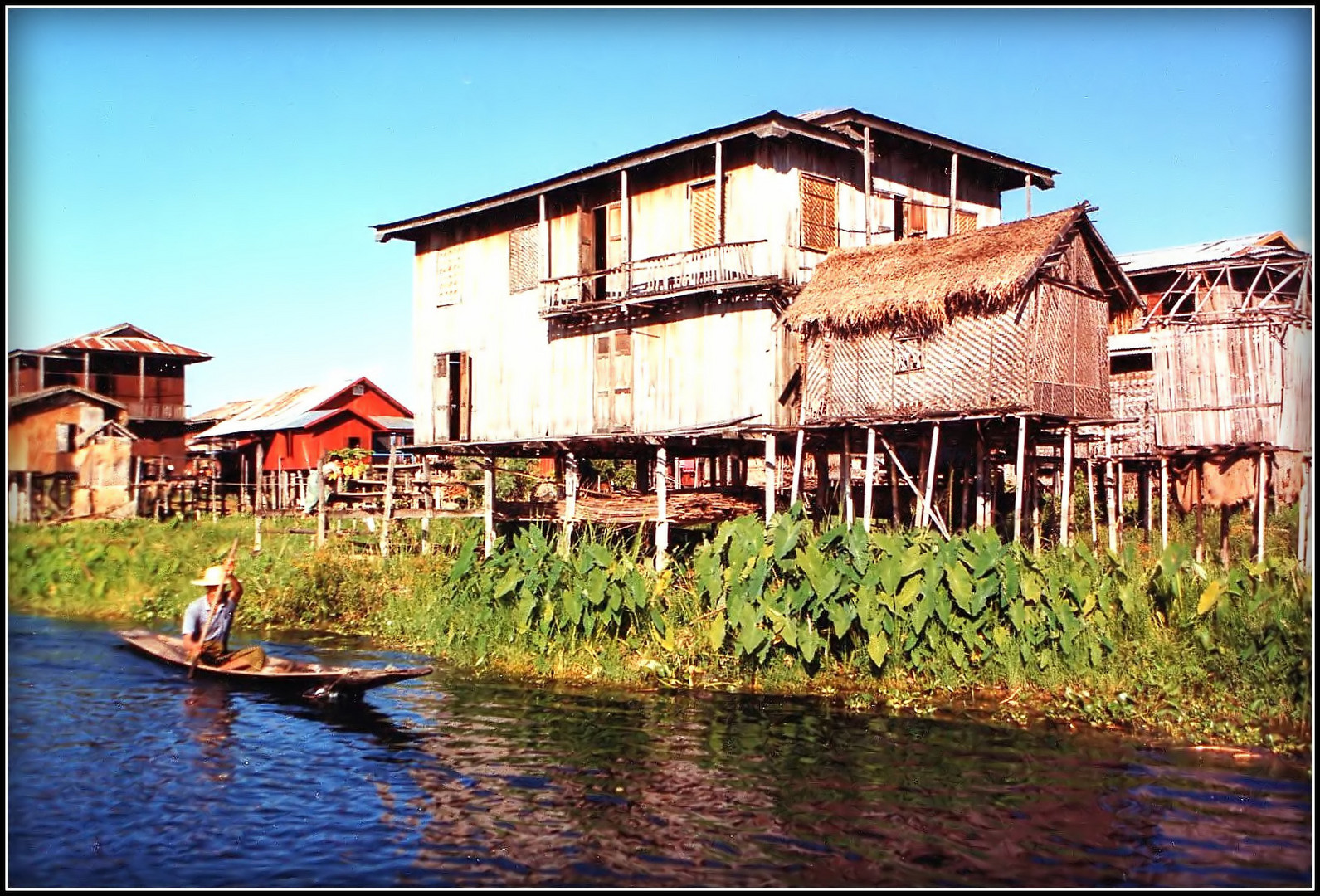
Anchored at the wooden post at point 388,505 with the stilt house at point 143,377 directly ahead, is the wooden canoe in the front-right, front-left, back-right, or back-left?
back-left

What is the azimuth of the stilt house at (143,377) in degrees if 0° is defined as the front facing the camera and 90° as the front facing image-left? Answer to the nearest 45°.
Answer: approximately 0°

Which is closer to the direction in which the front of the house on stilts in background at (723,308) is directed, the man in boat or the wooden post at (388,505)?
the man in boat

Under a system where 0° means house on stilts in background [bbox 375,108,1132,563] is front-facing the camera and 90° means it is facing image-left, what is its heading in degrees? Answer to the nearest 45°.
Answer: approximately 45°

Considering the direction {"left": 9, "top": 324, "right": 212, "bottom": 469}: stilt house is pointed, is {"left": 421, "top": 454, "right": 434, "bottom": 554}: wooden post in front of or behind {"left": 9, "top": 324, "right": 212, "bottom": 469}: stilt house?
in front

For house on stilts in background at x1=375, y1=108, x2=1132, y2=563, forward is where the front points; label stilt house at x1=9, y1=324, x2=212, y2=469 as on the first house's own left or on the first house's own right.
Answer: on the first house's own right

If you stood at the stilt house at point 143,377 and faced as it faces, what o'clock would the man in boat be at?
The man in boat is roughly at 12 o'clock from the stilt house.

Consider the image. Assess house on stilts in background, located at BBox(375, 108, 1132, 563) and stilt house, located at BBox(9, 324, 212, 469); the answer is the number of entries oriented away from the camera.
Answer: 0
